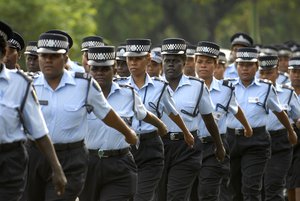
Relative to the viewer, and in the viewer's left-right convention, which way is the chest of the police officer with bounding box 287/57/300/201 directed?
facing the viewer and to the left of the viewer

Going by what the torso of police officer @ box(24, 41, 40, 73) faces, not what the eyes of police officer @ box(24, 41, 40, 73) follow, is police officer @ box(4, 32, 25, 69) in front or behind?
in front

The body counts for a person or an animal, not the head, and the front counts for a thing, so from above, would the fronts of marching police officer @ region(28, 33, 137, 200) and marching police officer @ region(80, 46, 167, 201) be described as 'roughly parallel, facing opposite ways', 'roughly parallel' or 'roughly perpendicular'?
roughly parallel

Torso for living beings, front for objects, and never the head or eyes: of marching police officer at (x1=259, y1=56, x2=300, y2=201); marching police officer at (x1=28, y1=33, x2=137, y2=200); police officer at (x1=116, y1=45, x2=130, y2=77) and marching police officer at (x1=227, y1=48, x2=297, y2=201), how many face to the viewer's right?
0

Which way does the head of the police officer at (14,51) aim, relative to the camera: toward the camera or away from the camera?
toward the camera

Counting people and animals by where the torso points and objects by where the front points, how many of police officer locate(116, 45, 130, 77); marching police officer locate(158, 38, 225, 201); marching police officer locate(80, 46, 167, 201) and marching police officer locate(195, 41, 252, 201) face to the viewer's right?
0

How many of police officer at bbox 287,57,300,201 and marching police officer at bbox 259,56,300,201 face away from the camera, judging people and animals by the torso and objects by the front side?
0

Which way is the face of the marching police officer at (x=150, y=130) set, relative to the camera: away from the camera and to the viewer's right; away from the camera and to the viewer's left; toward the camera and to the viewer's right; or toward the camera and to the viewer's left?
toward the camera and to the viewer's left

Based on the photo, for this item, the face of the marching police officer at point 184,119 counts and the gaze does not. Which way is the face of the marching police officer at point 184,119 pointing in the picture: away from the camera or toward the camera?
toward the camera

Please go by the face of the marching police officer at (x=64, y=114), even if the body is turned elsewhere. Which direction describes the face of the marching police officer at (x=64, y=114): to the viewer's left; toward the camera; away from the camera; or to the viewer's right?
toward the camera

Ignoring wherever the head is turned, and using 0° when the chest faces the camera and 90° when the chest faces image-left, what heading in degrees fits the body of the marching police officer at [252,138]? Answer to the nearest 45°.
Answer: approximately 45°

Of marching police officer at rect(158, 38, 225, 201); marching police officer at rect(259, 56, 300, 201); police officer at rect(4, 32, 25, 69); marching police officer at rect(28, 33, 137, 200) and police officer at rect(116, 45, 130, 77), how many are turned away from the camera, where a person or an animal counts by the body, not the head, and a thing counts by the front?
0
